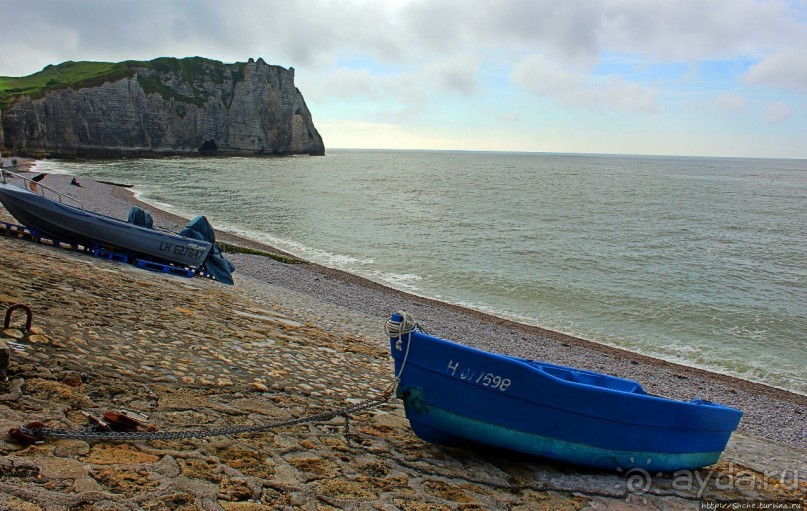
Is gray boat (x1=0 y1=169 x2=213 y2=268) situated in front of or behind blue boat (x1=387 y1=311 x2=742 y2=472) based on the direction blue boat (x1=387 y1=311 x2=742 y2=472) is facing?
in front

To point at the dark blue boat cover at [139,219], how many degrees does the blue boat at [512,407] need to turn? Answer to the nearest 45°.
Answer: approximately 45° to its right

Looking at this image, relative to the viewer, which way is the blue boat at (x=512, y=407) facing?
to the viewer's left

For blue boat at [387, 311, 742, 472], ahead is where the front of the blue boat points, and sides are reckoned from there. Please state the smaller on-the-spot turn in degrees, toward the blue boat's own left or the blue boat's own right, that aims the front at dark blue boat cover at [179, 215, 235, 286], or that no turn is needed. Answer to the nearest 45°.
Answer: approximately 45° to the blue boat's own right
